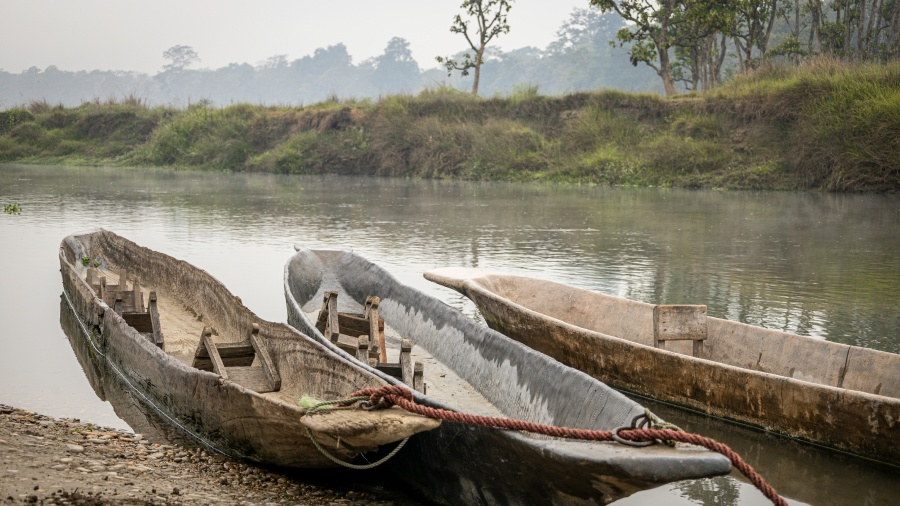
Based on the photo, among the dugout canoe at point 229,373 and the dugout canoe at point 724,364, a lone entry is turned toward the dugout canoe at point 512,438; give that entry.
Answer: the dugout canoe at point 229,373

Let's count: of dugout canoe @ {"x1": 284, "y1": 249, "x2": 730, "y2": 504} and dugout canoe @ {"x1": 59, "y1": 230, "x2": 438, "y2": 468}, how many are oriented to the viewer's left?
0

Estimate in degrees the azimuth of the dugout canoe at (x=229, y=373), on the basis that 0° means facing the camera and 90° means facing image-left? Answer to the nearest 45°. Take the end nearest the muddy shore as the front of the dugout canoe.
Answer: approximately 315°

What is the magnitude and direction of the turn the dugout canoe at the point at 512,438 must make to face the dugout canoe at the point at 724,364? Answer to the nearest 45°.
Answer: approximately 90° to its left

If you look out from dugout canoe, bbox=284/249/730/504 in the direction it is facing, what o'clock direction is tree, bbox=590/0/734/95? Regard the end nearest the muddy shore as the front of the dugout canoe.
The tree is roughly at 8 o'clock from the dugout canoe.

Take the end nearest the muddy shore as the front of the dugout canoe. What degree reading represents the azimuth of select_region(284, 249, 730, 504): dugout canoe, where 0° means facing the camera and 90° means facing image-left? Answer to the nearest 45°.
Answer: approximately 315°

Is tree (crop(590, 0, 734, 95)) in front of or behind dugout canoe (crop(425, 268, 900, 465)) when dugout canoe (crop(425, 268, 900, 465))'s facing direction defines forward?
in front
